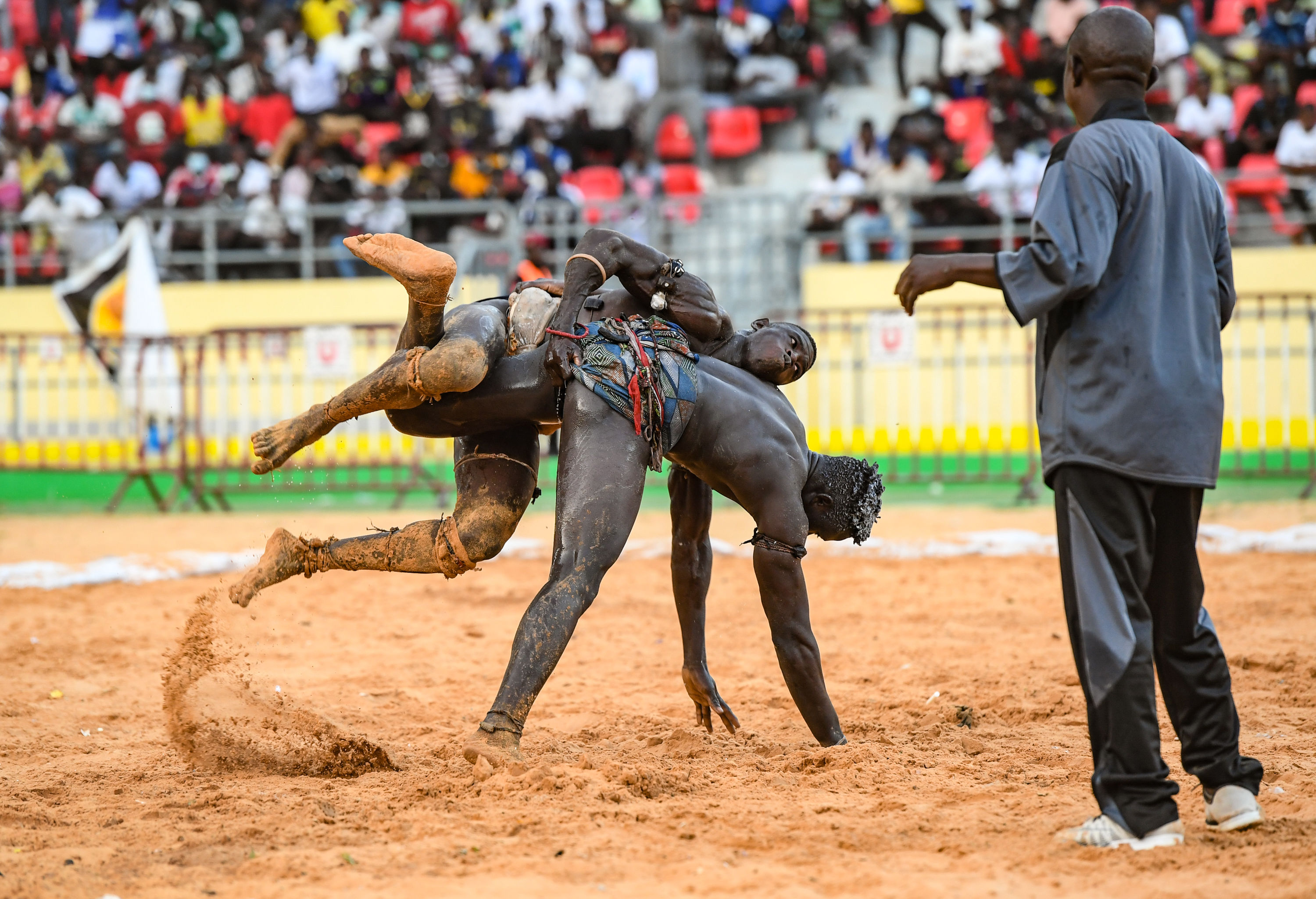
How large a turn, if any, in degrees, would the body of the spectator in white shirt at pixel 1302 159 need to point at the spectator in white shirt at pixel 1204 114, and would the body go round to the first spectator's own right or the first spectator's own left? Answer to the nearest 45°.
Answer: approximately 135° to the first spectator's own right

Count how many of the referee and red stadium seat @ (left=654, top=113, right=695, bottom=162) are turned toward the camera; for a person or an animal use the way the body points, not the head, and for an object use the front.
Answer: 1

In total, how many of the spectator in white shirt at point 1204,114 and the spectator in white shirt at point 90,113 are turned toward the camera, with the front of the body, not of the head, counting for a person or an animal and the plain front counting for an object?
2

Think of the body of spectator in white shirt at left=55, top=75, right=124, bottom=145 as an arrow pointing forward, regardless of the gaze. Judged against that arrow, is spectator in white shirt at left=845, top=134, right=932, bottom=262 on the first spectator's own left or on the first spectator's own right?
on the first spectator's own left

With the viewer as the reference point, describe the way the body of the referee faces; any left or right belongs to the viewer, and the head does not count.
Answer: facing away from the viewer and to the left of the viewer

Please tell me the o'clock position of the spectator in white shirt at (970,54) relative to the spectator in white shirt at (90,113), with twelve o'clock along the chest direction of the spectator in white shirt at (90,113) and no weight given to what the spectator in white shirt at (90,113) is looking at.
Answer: the spectator in white shirt at (970,54) is roughly at 10 o'clock from the spectator in white shirt at (90,113).

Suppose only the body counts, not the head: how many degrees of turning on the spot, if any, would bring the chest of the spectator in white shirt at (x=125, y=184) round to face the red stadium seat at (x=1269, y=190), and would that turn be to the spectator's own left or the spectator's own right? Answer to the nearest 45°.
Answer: approximately 45° to the spectator's own left
